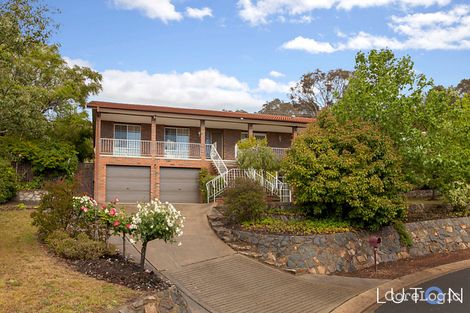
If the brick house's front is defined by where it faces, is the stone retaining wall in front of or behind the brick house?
in front

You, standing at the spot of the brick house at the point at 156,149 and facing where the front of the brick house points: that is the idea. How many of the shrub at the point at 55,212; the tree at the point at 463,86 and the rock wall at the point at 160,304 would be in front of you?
2

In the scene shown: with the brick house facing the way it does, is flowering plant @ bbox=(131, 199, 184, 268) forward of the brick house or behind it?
forward

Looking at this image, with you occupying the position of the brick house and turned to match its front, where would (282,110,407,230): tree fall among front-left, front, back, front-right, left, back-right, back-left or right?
front-left

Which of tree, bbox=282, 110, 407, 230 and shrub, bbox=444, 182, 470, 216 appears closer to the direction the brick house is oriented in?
the tree

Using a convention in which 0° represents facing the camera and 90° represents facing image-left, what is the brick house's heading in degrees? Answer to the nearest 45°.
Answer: approximately 0°

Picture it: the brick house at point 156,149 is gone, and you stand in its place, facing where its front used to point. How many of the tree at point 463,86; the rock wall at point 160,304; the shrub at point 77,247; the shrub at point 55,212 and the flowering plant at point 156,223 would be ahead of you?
4

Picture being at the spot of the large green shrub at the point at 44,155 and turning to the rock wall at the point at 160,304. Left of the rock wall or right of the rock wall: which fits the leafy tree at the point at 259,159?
left

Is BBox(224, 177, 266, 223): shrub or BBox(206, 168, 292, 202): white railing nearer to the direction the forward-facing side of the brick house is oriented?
the shrub

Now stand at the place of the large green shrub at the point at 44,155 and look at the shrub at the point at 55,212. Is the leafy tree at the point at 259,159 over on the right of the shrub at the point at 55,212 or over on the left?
left

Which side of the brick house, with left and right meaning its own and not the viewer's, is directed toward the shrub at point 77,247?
front
